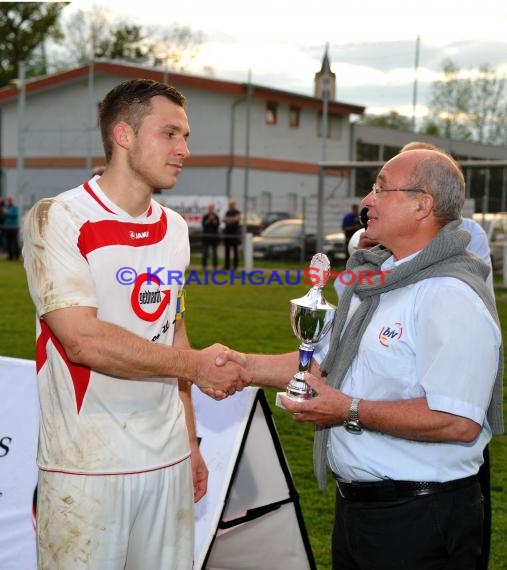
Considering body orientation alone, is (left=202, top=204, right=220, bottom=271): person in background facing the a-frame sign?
yes

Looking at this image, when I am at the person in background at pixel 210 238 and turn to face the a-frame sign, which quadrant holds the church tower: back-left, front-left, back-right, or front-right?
back-left

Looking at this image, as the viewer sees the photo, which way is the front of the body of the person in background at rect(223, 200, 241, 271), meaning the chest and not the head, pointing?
toward the camera

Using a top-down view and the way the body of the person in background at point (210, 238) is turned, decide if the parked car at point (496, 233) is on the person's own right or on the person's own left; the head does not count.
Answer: on the person's own left

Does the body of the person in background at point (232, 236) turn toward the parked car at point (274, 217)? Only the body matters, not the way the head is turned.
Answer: no

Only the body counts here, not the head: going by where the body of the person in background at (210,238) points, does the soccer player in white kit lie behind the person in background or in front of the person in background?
in front

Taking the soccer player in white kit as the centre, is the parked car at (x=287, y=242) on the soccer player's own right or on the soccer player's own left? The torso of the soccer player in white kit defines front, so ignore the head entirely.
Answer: on the soccer player's own left

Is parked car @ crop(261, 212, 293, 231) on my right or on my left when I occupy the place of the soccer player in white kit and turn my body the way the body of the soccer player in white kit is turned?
on my left

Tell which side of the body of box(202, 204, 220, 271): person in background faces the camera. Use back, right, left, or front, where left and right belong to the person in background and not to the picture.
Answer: front

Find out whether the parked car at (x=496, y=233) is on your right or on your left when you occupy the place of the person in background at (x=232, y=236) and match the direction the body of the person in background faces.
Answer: on your left

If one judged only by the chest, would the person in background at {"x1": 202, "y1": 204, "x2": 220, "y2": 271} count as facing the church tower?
no

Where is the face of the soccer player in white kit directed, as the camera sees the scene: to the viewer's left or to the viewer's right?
to the viewer's right

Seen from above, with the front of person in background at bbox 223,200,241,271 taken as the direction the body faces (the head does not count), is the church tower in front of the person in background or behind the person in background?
behind

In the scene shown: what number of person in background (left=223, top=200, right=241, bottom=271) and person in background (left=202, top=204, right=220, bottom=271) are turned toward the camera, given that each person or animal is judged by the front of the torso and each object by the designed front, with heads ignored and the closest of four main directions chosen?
2
